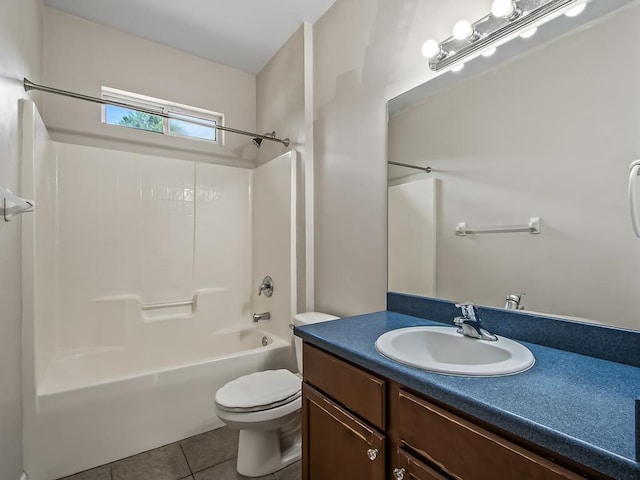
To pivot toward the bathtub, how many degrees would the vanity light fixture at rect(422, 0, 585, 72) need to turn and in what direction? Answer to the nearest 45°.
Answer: approximately 45° to its right

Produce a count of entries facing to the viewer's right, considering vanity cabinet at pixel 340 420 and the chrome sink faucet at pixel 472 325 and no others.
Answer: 0

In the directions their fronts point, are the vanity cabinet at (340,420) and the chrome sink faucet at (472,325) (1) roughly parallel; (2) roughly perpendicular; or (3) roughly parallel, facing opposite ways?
roughly parallel

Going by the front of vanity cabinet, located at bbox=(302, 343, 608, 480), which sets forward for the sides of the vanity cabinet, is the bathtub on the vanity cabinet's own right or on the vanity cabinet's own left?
on the vanity cabinet's own right

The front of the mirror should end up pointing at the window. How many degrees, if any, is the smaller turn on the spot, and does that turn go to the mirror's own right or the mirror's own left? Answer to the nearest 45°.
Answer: approximately 45° to the mirror's own right

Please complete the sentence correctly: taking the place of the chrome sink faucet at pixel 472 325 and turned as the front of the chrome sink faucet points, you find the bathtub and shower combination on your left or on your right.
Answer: on your right

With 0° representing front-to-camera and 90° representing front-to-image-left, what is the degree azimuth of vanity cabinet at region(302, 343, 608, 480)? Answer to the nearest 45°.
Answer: approximately 45°

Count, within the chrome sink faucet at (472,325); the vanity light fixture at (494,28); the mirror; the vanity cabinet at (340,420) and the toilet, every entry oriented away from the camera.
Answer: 0

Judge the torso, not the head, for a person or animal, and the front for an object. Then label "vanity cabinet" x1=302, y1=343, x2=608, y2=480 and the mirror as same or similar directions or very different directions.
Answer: same or similar directions

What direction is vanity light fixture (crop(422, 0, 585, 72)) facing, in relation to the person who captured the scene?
facing the viewer and to the left of the viewer

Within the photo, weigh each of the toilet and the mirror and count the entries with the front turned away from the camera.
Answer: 0

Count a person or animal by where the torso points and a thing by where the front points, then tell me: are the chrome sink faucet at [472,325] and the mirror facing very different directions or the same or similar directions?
same or similar directions

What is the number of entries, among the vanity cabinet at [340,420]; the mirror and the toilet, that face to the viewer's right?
0

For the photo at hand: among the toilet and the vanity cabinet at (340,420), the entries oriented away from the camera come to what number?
0
